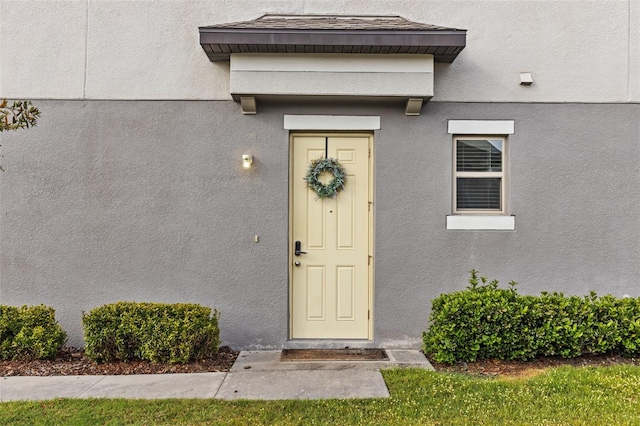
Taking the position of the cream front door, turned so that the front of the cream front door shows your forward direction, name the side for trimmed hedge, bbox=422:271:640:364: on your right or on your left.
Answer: on your left

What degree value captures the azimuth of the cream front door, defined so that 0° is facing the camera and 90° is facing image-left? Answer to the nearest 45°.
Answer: approximately 0°

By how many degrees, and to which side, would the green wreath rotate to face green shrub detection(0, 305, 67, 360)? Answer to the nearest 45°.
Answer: approximately 90° to its right

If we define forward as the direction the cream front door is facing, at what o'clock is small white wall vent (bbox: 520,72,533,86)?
The small white wall vent is roughly at 9 o'clock from the cream front door.

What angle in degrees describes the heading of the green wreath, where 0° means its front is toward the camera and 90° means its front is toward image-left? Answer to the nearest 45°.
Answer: approximately 0°

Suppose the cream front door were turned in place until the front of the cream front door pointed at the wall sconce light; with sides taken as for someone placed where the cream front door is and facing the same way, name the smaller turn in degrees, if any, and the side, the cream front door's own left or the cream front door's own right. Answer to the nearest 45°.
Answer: approximately 90° to the cream front door's own right

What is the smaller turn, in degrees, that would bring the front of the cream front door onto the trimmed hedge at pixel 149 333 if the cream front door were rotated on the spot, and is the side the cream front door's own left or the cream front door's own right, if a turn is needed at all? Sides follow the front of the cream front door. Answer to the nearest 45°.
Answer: approximately 90° to the cream front door's own right
